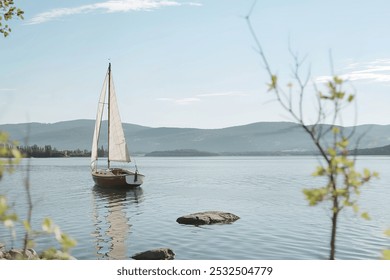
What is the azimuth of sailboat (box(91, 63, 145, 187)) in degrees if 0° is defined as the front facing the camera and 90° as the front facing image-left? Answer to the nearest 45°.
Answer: approximately 135°

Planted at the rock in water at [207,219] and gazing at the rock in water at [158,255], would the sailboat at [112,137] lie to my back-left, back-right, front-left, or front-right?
back-right

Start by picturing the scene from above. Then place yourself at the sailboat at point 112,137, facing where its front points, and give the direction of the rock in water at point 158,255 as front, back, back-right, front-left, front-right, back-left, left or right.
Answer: back-left

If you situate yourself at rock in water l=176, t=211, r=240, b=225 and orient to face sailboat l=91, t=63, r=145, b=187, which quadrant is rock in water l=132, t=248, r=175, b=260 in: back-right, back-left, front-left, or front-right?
back-left

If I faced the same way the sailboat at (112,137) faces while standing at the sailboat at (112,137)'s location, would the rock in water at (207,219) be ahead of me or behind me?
behind
